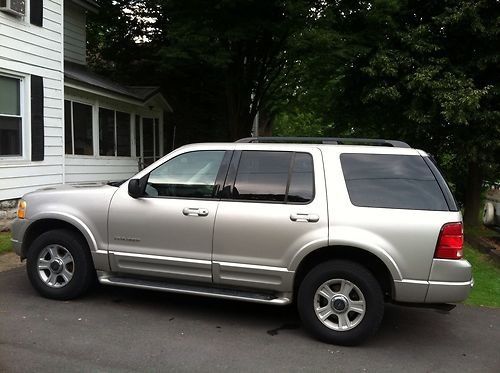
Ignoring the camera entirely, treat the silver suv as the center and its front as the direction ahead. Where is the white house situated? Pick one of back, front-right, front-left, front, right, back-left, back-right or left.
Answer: front-right

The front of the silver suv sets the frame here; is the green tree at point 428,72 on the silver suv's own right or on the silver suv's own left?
on the silver suv's own right

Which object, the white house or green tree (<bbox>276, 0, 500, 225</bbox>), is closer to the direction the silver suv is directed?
the white house

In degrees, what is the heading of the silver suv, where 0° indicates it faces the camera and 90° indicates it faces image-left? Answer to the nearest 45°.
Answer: approximately 90°
